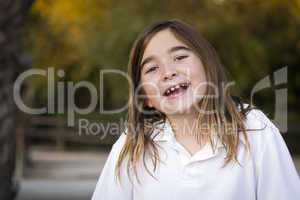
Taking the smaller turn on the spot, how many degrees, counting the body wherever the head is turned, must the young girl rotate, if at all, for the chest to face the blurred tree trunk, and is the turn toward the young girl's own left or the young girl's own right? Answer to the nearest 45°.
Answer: approximately 135° to the young girl's own right

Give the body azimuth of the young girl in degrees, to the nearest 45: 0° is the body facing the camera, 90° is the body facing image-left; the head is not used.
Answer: approximately 0°
